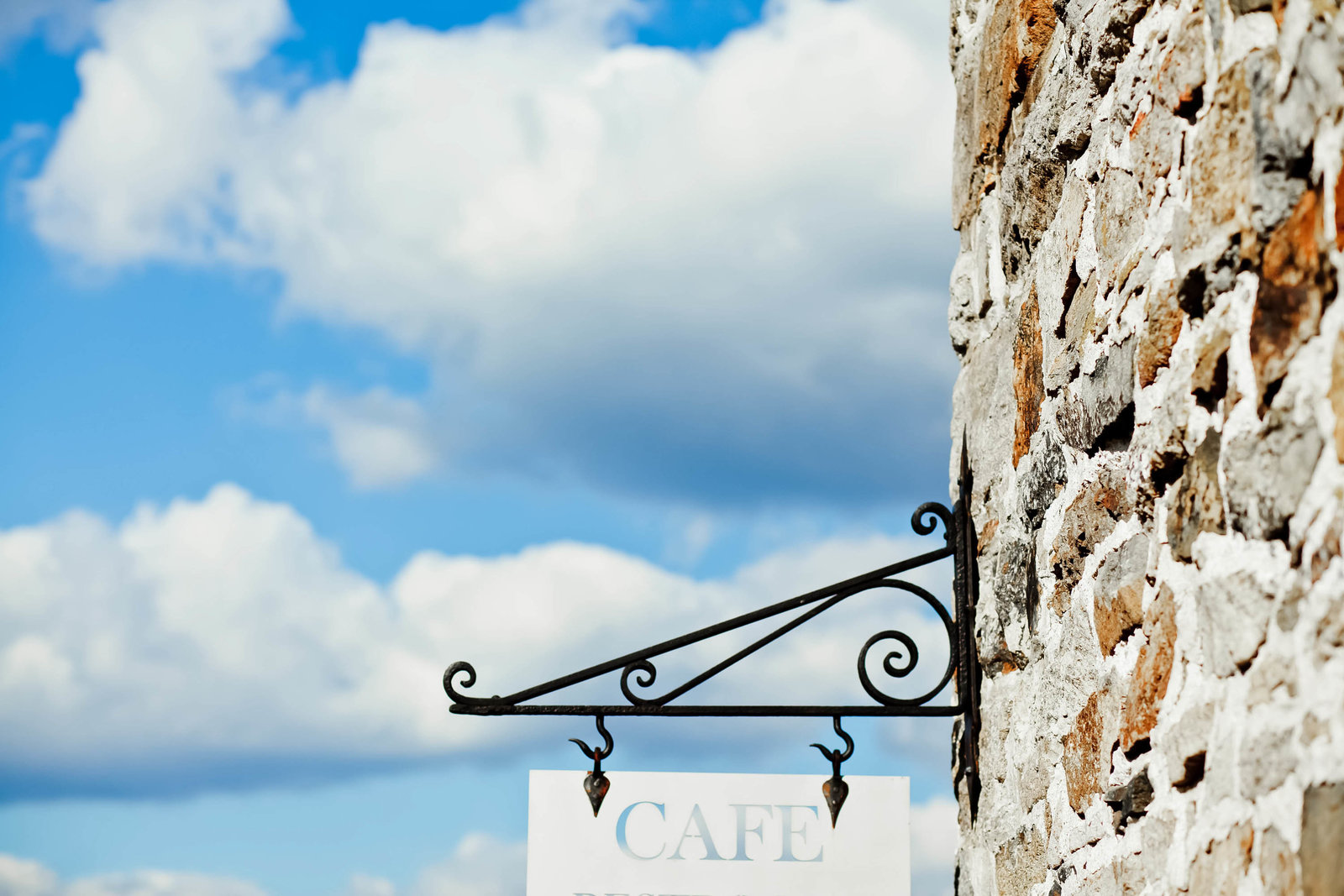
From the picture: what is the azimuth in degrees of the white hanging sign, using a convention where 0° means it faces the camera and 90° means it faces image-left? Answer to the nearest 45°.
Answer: approximately 0°
